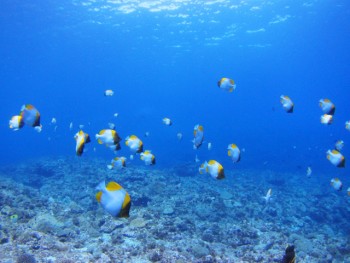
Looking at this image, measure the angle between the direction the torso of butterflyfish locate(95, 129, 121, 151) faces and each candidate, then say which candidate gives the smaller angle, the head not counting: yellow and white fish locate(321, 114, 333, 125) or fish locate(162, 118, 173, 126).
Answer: the yellow and white fish

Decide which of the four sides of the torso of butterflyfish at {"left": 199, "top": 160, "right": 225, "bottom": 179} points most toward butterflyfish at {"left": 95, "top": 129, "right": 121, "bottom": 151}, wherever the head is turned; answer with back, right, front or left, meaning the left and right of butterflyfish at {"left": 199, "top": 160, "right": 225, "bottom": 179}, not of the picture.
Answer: back

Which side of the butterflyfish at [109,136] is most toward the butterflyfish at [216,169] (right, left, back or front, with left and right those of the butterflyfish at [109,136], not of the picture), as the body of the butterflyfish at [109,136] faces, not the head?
front

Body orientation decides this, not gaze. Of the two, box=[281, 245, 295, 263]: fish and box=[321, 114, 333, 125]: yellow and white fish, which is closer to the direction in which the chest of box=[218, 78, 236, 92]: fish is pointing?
the yellow and white fish

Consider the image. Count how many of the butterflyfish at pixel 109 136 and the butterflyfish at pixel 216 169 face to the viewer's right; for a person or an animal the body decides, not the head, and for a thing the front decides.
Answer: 2

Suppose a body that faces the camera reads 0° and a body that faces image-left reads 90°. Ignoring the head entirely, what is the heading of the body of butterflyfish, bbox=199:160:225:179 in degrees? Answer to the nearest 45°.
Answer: approximately 270°

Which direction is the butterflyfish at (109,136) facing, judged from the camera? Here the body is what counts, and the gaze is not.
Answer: to the viewer's right
